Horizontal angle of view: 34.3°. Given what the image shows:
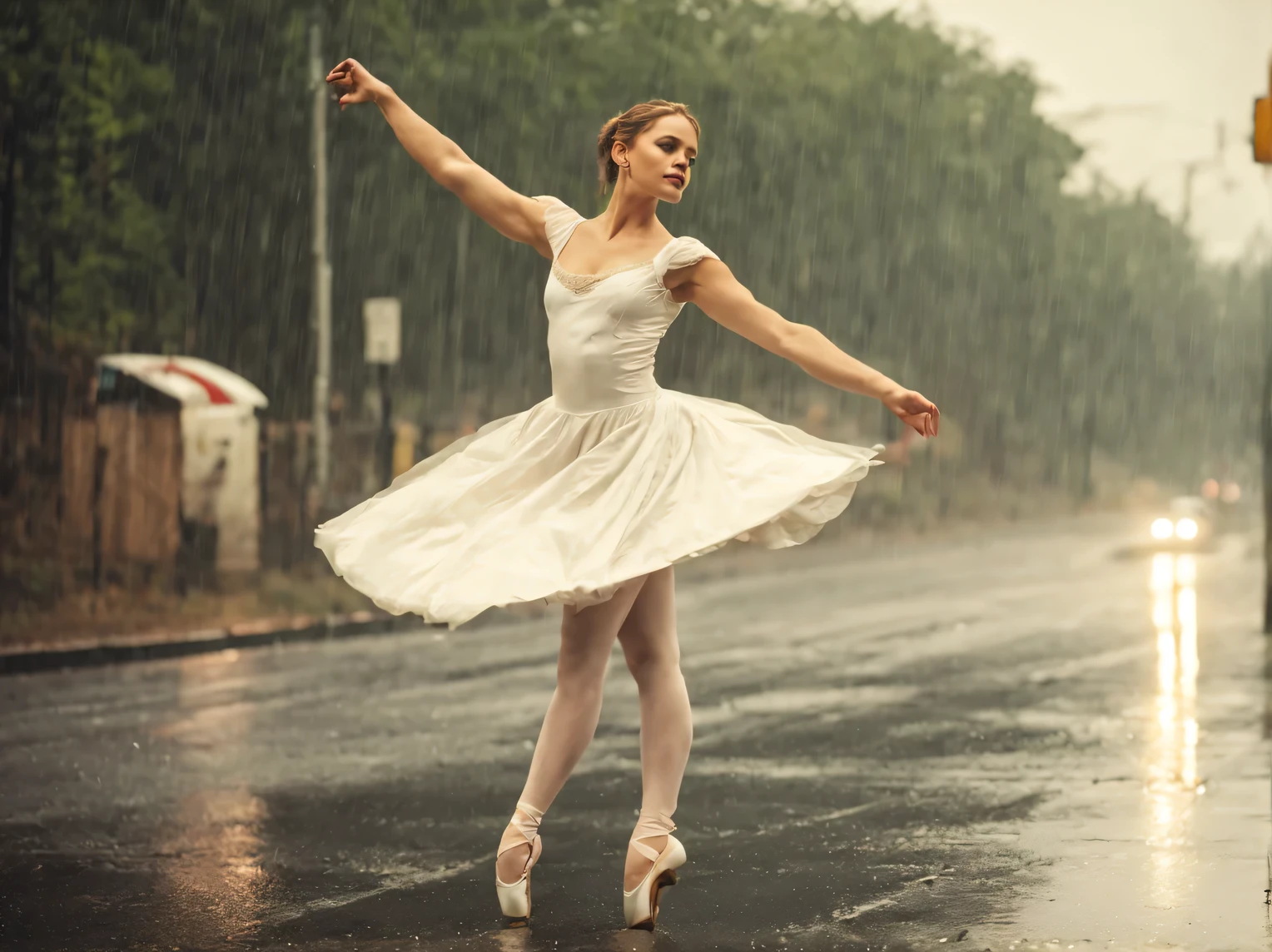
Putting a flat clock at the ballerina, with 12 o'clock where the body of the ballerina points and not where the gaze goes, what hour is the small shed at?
The small shed is roughly at 4 o'clock from the ballerina.

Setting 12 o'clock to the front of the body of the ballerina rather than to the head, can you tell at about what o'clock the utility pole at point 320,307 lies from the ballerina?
The utility pole is roughly at 4 o'clock from the ballerina.

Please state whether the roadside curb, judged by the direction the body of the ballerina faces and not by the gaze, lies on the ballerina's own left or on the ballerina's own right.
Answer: on the ballerina's own right

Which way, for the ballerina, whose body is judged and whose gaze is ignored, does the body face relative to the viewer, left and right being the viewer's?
facing the viewer and to the left of the viewer

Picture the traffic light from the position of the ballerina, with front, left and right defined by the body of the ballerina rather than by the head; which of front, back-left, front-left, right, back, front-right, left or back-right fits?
back-left

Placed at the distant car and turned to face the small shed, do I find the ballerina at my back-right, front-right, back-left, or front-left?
front-left

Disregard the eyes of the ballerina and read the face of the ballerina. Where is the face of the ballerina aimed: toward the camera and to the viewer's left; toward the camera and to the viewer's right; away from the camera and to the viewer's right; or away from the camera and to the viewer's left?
toward the camera and to the viewer's right

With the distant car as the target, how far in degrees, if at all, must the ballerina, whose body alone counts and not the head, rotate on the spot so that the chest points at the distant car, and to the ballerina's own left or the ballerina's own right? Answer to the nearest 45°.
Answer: approximately 135° to the ballerina's own right

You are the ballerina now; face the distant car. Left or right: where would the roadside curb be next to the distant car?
left
